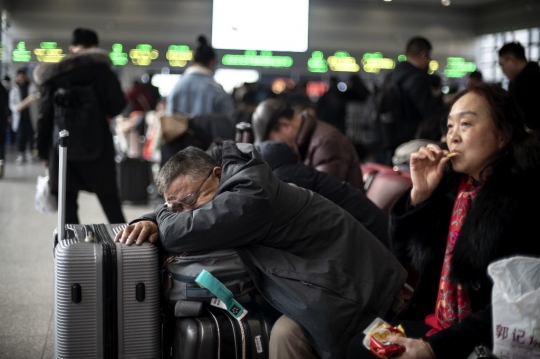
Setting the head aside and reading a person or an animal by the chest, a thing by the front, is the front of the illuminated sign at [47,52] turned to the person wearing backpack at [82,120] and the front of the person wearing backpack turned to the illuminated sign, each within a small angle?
yes

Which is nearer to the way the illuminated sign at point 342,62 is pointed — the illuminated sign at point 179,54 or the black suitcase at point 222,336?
the black suitcase

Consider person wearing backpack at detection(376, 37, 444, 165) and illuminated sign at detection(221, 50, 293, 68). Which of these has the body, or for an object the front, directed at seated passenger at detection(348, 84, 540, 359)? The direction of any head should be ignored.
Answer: the illuminated sign

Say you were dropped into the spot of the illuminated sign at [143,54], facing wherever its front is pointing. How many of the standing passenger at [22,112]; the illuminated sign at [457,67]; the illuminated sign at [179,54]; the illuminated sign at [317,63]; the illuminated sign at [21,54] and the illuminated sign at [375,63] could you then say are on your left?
4

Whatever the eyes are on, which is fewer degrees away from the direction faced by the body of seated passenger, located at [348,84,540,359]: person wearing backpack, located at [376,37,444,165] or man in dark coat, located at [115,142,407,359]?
the man in dark coat

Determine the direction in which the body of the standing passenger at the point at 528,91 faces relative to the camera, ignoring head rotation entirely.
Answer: to the viewer's left

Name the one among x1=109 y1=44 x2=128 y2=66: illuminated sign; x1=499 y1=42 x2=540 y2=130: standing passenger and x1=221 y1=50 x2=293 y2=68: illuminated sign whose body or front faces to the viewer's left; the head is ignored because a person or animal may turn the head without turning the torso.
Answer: the standing passenger

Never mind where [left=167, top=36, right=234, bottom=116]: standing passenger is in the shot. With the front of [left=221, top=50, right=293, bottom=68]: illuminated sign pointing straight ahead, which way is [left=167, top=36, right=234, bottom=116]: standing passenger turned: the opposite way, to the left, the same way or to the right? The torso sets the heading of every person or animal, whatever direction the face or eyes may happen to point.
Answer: the opposite way

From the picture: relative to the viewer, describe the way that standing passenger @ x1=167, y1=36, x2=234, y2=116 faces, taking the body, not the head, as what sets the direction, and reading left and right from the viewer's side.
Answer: facing away from the viewer

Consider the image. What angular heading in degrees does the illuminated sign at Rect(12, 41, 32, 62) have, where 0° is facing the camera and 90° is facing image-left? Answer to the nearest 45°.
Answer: approximately 0°
